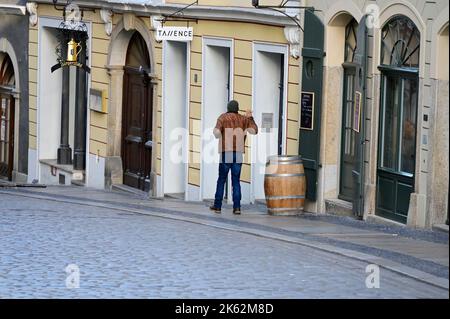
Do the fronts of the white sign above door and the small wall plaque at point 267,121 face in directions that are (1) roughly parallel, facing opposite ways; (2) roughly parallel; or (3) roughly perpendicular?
roughly parallel

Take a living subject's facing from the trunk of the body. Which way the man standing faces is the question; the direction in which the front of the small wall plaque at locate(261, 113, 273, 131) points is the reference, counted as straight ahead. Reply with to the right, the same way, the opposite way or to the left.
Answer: the opposite way

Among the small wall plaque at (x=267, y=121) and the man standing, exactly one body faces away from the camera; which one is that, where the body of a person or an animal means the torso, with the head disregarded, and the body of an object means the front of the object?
the man standing

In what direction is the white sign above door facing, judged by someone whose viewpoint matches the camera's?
facing the viewer

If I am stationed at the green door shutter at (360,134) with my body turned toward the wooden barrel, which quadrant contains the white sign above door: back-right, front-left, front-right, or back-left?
front-right

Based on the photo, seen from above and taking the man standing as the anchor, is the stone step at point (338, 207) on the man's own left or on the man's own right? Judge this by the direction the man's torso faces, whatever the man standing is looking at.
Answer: on the man's own right

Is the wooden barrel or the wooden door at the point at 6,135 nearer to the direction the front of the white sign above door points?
the wooden barrel

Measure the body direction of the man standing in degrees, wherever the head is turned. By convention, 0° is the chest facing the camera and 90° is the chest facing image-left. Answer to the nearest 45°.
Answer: approximately 180°

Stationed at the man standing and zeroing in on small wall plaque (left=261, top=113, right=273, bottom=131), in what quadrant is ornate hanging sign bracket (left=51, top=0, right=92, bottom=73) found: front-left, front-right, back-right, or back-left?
front-left

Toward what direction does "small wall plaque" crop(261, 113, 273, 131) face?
toward the camera

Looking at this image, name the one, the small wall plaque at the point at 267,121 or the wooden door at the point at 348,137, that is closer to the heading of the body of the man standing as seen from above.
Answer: the small wall plaque

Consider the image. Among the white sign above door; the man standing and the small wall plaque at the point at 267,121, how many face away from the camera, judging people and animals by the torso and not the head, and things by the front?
1
